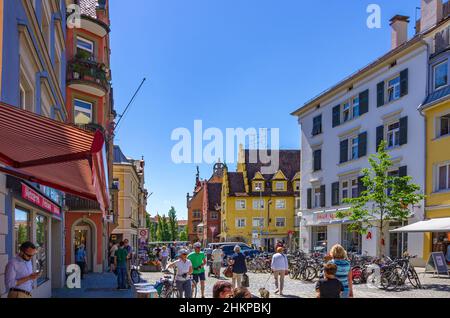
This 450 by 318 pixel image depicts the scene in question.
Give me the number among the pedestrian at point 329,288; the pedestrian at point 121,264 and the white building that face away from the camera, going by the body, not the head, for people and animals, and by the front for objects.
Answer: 2

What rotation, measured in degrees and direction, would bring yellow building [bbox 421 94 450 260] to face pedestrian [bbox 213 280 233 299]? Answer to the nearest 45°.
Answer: approximately 45° to its left

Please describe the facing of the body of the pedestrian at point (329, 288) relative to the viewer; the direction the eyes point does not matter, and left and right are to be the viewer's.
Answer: facing away from the viewer

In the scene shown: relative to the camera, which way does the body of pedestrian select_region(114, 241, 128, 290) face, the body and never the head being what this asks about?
away from the camera

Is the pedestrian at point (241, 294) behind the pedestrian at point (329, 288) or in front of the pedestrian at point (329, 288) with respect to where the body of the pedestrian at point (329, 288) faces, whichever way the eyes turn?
behind

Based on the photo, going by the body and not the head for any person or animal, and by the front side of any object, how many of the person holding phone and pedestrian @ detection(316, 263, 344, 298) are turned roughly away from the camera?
1

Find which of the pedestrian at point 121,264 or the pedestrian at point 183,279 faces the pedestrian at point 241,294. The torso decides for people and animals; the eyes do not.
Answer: the pedestrian at point 183,279
